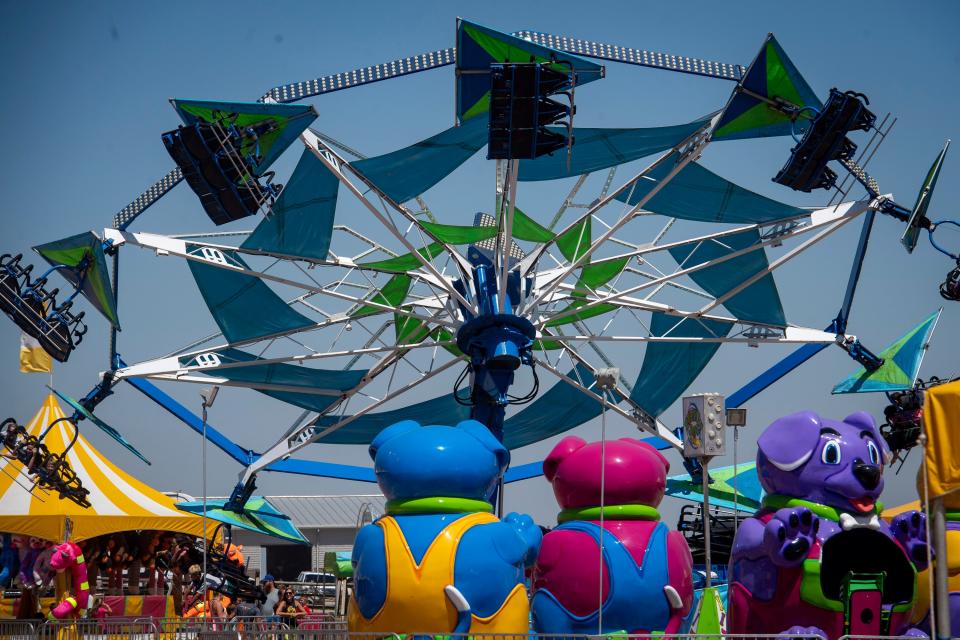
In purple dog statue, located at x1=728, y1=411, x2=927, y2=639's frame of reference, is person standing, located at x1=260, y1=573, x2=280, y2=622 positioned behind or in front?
behind

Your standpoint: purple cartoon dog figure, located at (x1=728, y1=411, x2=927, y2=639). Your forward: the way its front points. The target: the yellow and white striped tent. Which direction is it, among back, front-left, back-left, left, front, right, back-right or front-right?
back

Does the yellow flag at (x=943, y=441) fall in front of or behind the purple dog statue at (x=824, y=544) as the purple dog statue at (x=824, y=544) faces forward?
in front

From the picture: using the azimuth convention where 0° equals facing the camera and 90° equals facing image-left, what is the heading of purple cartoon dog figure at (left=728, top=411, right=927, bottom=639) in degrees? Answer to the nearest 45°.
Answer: approximately 315°

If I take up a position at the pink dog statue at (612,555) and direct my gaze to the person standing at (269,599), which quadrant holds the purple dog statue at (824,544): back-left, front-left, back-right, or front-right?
back-right

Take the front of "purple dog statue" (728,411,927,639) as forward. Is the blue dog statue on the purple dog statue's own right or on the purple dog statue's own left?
on the purple dog statue's own right

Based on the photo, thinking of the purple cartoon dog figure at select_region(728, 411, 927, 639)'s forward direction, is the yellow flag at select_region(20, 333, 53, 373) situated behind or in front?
behind
